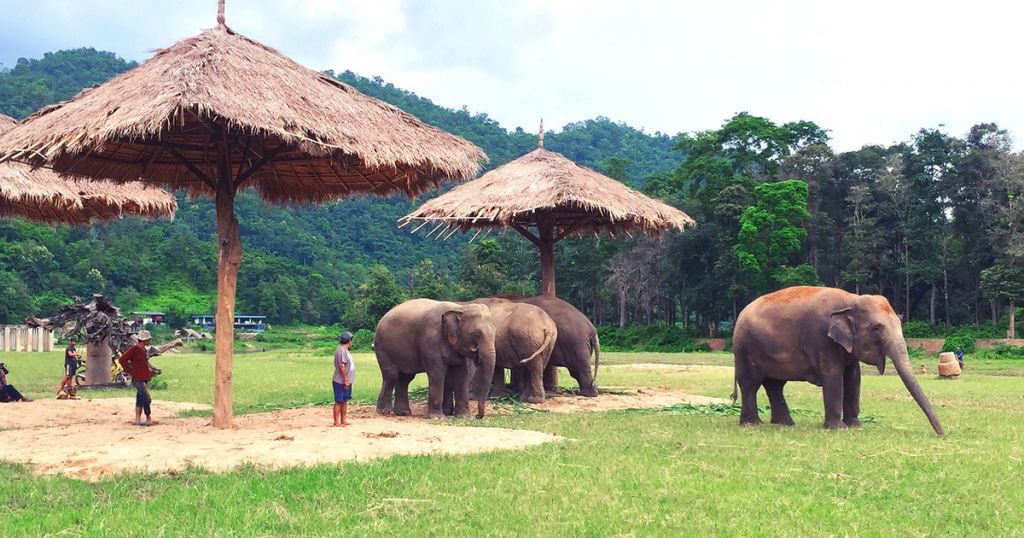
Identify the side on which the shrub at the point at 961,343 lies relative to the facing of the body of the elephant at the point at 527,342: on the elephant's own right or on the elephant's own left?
on the elephant's own right

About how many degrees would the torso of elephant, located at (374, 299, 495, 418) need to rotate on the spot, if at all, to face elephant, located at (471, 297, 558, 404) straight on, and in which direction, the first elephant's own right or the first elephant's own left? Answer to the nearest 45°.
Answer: approximately 90° to the first elephant's own left

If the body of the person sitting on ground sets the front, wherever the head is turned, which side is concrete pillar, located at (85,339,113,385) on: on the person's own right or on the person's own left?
on the person's own left

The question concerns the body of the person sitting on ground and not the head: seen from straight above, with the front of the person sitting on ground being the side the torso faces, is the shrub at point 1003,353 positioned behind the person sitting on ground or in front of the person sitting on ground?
in front

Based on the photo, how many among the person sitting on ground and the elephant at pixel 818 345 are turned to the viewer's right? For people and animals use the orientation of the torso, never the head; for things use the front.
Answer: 2

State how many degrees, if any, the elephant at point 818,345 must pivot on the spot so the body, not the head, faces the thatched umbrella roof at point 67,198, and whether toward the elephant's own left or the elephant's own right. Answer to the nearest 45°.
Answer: approximately 180°

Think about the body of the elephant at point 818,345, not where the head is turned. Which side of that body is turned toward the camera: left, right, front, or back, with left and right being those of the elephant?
right

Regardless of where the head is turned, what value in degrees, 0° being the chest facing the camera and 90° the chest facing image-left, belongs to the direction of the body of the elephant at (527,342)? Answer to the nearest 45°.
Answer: approximately 135°

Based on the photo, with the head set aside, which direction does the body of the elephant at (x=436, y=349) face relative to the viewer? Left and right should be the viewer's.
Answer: facing the viewer and to the right of the viewer

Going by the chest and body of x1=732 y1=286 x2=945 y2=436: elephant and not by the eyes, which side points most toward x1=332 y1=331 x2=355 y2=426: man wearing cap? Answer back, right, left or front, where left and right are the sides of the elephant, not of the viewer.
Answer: back

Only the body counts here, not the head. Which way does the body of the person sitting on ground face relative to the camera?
to the viewer's right

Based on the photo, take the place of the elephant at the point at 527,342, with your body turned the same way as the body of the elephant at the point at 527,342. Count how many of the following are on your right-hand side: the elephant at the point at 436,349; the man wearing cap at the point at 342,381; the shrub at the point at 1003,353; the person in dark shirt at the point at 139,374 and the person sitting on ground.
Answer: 1
